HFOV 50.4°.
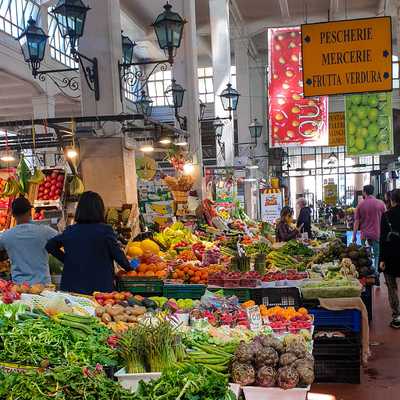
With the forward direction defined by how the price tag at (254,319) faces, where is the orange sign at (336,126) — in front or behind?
behind

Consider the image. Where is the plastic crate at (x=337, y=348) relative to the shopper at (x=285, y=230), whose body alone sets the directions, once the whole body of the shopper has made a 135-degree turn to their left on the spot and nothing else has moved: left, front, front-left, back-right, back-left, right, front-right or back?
back

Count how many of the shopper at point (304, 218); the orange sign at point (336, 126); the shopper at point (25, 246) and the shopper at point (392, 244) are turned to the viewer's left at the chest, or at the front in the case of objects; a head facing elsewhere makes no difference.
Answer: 1

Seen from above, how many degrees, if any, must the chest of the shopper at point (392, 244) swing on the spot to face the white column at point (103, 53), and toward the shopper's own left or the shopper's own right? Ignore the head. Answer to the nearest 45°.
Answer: approximately 90° to the shopper's own left

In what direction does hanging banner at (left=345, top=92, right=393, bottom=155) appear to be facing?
toward the camera

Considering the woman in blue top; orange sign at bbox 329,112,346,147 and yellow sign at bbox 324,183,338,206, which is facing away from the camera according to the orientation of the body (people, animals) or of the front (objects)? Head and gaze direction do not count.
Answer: the woman in blue top

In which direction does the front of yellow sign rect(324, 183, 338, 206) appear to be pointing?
toward the camera

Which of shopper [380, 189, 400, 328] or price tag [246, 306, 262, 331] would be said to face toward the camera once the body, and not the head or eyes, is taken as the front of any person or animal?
the price tag

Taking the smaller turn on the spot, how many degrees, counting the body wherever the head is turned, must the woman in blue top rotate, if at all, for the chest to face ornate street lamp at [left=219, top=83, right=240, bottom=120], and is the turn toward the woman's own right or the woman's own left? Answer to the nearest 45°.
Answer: approximately 45° to the woman's own right

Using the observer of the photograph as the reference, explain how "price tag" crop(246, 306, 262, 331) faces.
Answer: facing the viewer

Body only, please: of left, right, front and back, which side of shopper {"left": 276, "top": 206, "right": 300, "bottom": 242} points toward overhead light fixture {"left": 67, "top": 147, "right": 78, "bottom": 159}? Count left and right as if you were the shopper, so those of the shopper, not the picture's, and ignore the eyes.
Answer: right

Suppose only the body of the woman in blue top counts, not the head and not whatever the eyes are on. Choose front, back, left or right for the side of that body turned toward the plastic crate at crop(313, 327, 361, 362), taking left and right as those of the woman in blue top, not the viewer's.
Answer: right

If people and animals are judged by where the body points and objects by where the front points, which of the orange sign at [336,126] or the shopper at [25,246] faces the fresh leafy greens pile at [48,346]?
the orange sign

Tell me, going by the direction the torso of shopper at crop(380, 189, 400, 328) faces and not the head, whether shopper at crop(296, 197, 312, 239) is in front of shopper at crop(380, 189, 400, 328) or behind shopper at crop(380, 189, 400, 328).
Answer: in front

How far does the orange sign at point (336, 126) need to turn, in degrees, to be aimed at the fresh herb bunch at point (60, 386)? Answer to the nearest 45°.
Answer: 0° — it already faces it
